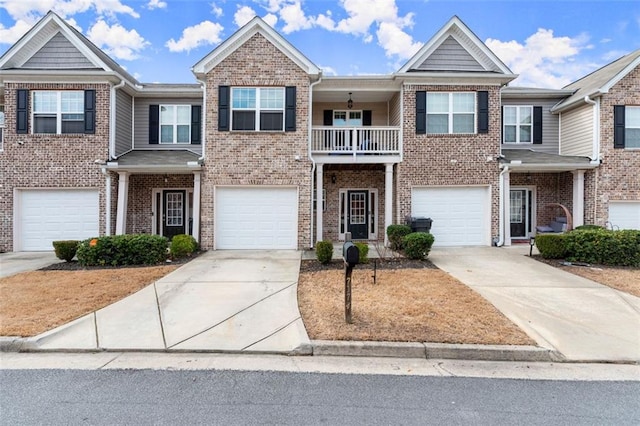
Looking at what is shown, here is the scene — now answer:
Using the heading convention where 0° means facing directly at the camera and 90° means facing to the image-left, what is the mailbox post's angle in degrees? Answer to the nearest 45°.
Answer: approximately 0°

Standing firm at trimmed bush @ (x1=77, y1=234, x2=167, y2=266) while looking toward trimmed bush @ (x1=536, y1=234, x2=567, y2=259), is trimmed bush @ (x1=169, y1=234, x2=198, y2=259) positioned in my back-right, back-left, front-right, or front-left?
front-left

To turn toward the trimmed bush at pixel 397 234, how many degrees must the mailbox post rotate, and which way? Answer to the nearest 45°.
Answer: approximately 180°

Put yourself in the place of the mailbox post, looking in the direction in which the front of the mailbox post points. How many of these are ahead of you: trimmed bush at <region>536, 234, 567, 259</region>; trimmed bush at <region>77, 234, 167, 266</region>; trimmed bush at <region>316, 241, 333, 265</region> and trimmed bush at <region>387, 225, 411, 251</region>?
0

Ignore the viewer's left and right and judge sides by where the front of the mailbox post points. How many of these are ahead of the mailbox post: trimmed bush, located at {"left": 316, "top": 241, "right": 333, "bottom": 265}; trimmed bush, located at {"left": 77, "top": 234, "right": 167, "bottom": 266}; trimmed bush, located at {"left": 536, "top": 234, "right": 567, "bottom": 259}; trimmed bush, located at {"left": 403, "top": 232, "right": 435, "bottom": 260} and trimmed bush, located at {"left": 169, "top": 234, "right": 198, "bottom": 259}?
0

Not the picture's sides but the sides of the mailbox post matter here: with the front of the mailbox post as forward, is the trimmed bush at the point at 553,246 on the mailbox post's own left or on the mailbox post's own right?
on the mailbox post's own left

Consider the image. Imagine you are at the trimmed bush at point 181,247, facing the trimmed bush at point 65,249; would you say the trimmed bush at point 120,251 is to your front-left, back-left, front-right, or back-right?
front-left

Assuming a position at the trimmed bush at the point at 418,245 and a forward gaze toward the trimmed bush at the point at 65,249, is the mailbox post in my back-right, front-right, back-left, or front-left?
front-left

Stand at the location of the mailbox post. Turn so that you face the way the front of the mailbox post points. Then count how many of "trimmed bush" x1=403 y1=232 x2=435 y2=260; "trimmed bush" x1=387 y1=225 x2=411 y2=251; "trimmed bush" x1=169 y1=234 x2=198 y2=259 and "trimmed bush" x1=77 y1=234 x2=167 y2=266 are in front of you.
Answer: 0

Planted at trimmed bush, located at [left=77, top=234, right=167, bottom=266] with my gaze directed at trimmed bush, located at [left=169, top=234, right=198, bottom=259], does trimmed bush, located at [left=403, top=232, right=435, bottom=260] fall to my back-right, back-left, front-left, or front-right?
front-right

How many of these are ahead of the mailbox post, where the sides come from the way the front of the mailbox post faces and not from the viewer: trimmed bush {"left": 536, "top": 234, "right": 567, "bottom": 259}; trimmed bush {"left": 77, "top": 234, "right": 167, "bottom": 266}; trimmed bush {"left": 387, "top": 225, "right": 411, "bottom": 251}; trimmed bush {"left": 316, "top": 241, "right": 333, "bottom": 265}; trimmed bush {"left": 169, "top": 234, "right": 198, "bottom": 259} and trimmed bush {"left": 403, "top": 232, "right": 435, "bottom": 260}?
0

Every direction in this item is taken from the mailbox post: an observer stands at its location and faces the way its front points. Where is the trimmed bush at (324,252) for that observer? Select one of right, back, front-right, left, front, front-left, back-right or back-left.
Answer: back

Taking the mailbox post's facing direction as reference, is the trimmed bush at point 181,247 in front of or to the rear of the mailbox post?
to the rear

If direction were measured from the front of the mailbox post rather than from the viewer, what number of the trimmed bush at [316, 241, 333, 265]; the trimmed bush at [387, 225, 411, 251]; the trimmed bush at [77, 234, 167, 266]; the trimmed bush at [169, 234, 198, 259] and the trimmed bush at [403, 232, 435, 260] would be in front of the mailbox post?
0

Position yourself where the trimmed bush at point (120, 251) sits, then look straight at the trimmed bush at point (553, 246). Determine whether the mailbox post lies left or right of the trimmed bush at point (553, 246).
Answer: right

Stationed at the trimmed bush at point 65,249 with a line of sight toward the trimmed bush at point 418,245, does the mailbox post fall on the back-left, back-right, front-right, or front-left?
front-right

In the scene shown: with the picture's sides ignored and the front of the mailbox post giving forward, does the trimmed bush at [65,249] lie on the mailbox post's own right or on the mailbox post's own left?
on the mailbox post's own right

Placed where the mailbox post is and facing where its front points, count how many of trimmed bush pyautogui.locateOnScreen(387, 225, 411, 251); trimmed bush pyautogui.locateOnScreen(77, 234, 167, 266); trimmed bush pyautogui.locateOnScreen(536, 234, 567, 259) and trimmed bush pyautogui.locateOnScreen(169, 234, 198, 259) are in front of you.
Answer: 0

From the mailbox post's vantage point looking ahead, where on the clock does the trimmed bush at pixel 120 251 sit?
The trimmed bush is roughly at 4 o'clock from the mailbox post.
